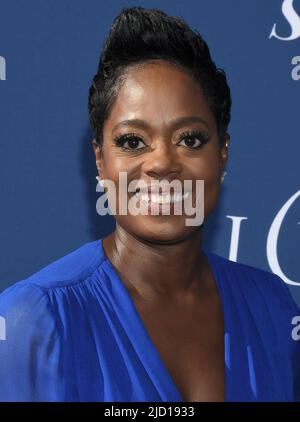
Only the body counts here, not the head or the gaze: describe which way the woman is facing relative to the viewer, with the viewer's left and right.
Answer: facing the viewer
